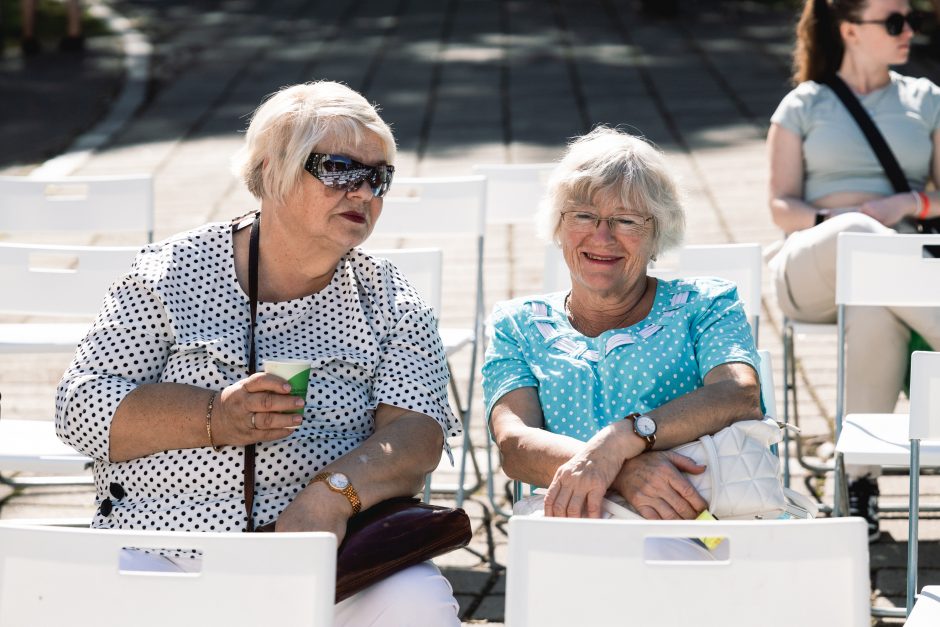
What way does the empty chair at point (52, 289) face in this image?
toward the camera

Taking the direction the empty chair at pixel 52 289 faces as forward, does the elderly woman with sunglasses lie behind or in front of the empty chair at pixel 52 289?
in front

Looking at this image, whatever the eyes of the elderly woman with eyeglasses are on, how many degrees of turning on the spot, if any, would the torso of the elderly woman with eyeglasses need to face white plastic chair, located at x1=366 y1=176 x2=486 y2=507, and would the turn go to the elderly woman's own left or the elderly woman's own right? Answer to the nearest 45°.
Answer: approximately 180°

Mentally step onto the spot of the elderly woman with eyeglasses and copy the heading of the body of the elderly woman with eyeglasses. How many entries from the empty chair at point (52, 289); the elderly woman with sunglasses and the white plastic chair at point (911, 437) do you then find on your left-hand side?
1

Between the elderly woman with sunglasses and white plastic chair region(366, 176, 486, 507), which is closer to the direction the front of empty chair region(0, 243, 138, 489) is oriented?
the elderly woman with sunglasses

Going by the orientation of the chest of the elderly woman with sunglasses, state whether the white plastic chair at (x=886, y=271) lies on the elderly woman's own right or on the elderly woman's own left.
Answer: on the elderly woman's own left

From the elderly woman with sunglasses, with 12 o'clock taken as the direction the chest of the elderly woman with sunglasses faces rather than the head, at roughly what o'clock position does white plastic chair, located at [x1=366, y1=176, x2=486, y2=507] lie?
The white plastic chair is roughly at 8 o'clock from the elderly woman with sunglasses.

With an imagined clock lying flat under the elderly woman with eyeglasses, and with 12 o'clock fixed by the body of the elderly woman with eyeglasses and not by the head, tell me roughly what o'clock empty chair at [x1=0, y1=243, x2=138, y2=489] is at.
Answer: The empty chair is roughly at 4 o'clock from the elderly woman with eyeglasses.

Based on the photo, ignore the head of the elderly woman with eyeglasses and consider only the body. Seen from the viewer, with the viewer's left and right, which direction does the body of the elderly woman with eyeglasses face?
facing the viewer

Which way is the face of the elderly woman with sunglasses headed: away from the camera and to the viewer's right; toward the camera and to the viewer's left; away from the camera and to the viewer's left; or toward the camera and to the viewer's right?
toward the camera and to the viewer's right

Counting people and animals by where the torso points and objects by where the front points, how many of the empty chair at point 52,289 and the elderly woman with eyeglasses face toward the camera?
2

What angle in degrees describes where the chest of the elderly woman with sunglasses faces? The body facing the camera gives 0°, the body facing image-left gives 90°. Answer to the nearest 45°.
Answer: approximately 315°

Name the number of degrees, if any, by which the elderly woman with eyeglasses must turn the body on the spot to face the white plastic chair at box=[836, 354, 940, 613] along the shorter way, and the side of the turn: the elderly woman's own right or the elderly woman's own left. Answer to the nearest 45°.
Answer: approximately 90° to the elderly woman's own left
